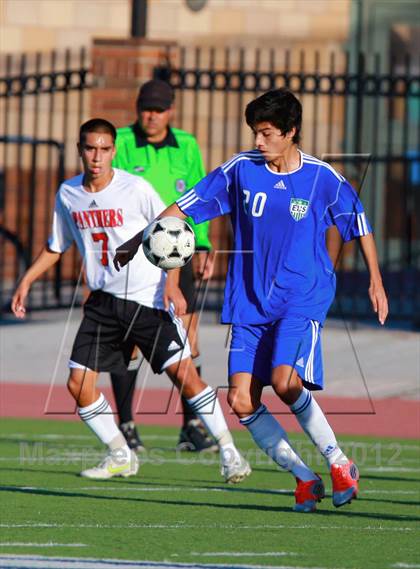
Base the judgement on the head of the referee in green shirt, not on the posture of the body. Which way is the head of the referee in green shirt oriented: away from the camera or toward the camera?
toward the camera

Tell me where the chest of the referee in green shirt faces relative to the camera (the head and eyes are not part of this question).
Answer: toward the camera

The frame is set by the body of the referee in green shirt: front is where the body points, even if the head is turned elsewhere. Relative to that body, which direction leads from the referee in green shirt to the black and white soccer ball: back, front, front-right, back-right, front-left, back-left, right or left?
front

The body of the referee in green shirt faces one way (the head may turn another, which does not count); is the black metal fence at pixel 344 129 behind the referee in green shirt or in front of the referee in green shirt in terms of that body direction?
behind

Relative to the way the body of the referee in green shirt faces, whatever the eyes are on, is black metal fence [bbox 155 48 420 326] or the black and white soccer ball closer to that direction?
the black and white soccer ball
